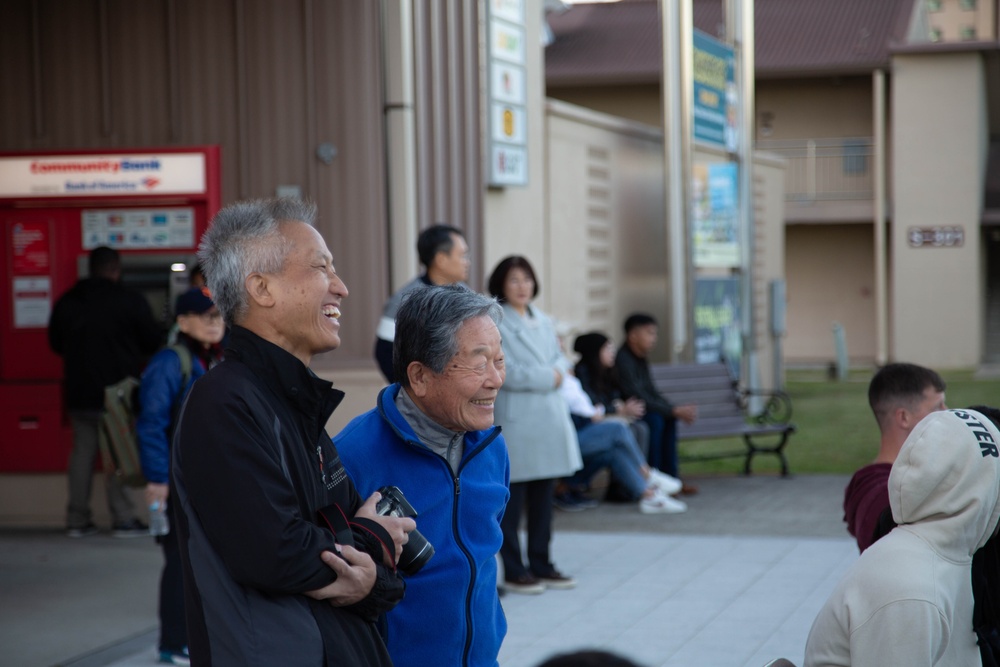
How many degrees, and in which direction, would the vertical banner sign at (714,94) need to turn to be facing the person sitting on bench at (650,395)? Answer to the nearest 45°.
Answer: approximately 45° to its right

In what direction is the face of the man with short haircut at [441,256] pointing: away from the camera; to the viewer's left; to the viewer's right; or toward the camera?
to the viewer's right

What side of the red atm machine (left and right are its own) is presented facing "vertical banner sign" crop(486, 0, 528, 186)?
left

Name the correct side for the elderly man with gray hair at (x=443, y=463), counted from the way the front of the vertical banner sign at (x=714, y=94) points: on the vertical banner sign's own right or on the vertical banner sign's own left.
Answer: on the vertical banner sign's own right

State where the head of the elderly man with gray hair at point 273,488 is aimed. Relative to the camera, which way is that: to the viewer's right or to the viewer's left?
to the viewer's right

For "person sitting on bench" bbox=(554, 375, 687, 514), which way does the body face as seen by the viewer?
to the viewer's right

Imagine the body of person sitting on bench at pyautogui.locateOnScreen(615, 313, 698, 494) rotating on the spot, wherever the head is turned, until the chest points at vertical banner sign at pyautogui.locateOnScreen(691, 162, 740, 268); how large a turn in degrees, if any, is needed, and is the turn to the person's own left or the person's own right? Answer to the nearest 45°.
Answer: approximately 90° to the person's own left

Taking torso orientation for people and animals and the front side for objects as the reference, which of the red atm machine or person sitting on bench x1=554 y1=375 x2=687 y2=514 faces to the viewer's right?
the person sitting on bench

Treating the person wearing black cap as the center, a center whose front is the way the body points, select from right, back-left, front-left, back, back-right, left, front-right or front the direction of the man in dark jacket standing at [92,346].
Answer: back-left
